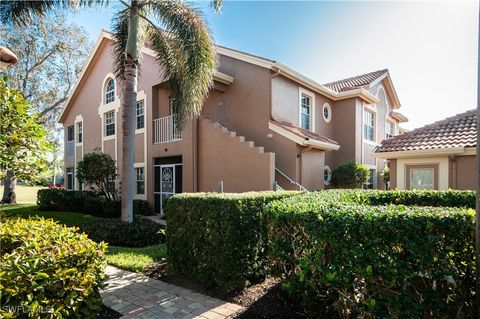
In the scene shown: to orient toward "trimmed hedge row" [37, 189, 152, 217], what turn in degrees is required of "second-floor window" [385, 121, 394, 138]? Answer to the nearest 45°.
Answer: approximately 90° to its right

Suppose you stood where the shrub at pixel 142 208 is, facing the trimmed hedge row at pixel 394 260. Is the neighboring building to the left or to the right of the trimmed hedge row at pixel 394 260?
left

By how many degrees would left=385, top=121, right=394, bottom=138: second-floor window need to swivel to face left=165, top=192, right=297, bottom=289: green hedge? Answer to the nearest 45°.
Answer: approximately 45° to its right

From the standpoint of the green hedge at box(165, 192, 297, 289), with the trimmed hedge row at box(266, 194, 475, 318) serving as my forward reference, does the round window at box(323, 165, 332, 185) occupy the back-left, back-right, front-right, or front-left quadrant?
back-left

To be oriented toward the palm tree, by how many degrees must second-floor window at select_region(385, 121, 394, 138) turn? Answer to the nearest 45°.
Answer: approximately 45° to its right

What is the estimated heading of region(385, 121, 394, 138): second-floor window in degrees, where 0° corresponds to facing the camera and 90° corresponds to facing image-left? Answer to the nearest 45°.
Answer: approximately 315°

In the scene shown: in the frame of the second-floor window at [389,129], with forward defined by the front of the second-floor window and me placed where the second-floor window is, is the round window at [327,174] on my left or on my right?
on my right

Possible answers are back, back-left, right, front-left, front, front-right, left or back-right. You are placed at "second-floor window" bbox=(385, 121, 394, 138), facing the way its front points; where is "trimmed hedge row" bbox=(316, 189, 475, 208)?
front-right

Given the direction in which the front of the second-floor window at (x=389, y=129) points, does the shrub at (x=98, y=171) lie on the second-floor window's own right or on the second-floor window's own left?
on the second-floor window's own right
